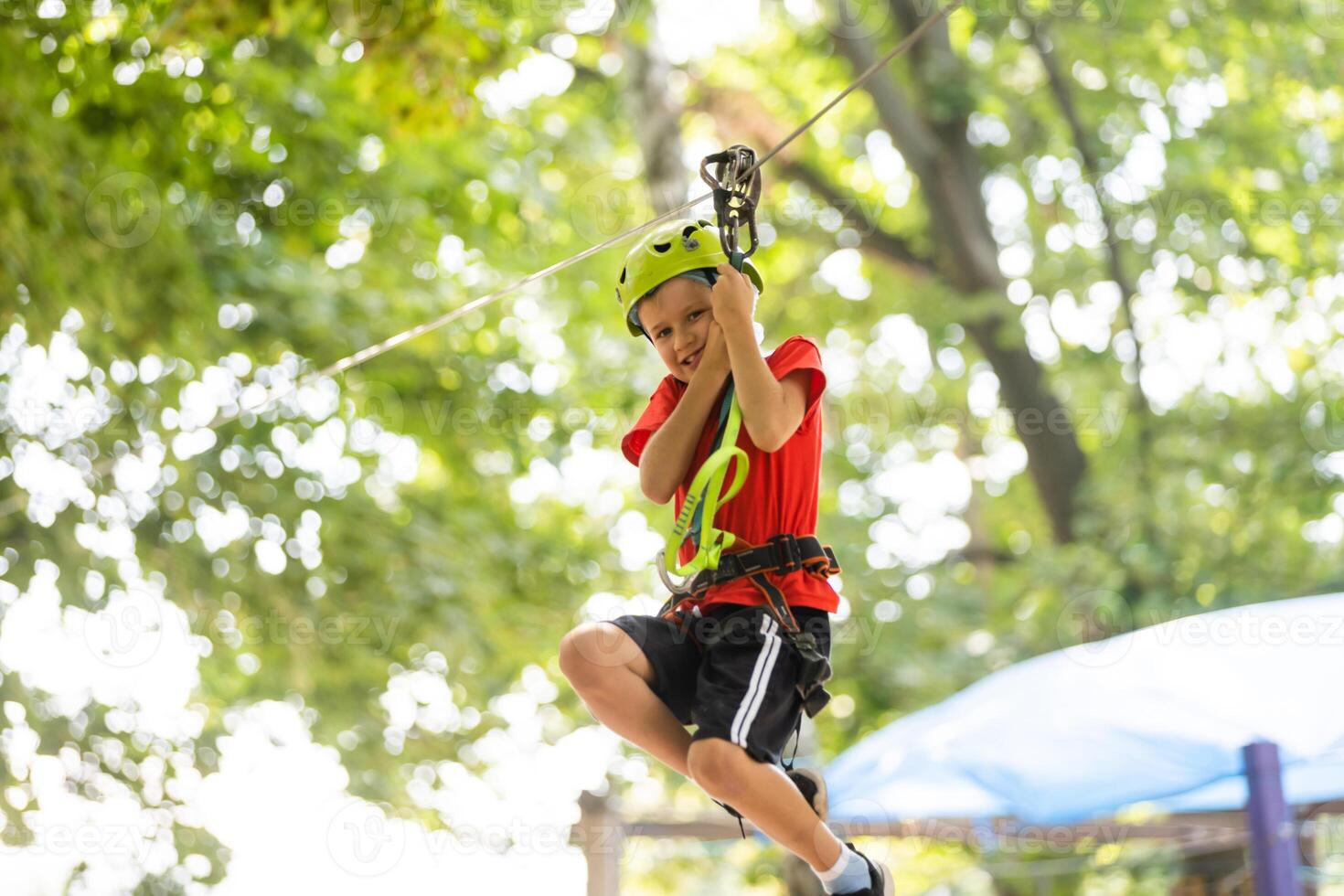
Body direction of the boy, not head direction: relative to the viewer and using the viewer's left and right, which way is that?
facing the viewer and to the left of the viewer

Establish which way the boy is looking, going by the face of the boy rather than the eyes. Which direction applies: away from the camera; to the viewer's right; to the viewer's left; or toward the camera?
toward the camera

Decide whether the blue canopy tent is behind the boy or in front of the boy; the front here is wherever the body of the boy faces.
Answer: behind

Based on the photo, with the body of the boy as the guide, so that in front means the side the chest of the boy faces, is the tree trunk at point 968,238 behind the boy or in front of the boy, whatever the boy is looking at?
behind

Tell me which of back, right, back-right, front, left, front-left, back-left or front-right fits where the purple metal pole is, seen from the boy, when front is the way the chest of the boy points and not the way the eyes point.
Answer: back
